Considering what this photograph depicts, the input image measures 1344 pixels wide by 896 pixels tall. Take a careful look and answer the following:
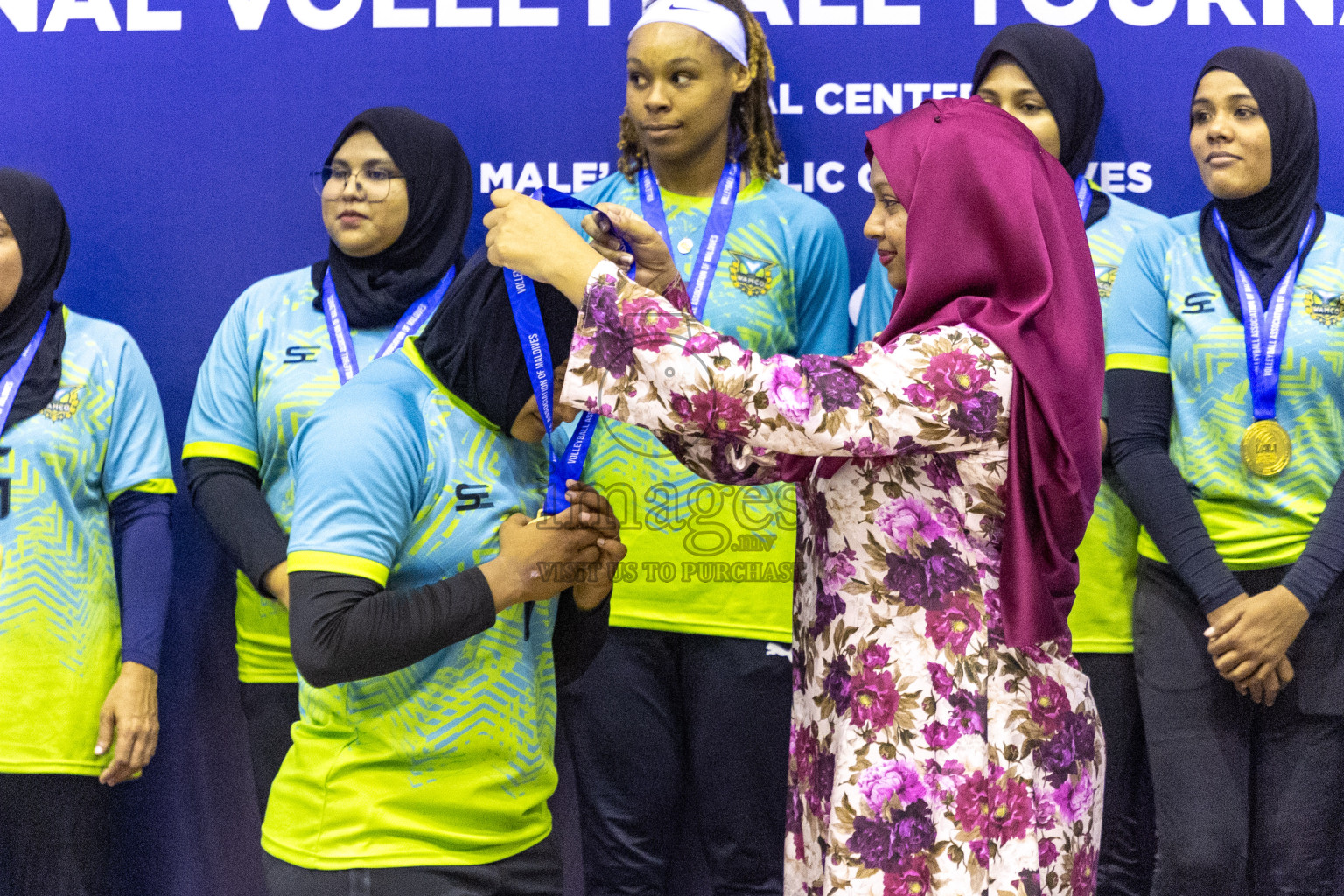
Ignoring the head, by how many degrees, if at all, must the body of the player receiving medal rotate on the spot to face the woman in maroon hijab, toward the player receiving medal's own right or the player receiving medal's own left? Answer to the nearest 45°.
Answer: approximately 45° to the player receiving medal's own left

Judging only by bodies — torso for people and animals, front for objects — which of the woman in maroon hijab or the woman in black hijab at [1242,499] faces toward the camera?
the woman in black hijab

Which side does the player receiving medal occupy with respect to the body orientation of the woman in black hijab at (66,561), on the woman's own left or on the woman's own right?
on the woman's own left

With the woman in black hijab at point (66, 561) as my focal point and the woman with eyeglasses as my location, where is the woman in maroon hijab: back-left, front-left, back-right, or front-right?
back-left

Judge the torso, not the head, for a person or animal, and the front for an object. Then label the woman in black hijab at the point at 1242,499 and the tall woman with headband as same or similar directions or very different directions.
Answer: same or similar directions

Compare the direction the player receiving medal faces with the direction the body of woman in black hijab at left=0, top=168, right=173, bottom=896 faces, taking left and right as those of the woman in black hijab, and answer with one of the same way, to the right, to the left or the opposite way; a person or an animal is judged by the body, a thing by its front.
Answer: to the left

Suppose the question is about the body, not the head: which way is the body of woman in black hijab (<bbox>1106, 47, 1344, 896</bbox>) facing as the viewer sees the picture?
toward the camera

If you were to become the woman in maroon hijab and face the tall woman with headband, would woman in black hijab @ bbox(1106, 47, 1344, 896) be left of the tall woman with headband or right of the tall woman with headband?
right

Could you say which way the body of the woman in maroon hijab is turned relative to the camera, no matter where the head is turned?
to the viewer's left

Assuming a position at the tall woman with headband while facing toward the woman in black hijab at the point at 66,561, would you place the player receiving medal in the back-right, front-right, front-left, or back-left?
front-left

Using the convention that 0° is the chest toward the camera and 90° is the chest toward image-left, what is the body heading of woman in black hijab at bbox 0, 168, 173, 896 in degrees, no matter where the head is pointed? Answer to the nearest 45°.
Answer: approximately 45°

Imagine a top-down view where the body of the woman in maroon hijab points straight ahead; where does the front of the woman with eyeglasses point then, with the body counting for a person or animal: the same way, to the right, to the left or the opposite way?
to the left

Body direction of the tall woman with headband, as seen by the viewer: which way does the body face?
toward the camera

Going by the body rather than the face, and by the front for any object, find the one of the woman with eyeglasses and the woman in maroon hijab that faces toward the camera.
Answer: the woman with eyeglasses

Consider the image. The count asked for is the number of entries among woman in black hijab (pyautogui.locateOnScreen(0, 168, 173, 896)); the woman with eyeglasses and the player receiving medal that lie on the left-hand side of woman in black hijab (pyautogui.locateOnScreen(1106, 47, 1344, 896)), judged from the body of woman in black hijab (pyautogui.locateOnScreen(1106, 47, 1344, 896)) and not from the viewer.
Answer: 0

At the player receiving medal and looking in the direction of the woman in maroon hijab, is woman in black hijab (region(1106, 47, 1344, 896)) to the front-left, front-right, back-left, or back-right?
front-left

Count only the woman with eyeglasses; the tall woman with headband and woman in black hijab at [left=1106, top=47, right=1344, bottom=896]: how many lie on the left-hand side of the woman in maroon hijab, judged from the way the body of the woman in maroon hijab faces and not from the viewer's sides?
0

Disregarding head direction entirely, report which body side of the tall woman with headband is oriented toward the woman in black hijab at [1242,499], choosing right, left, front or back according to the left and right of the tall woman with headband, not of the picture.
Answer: left

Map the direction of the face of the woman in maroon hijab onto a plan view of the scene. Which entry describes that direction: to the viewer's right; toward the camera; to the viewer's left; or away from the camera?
to the viewer's left

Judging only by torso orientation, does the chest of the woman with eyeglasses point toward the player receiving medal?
yes

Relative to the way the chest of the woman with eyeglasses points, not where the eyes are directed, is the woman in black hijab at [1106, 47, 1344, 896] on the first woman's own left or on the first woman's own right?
on the first woman's own left
